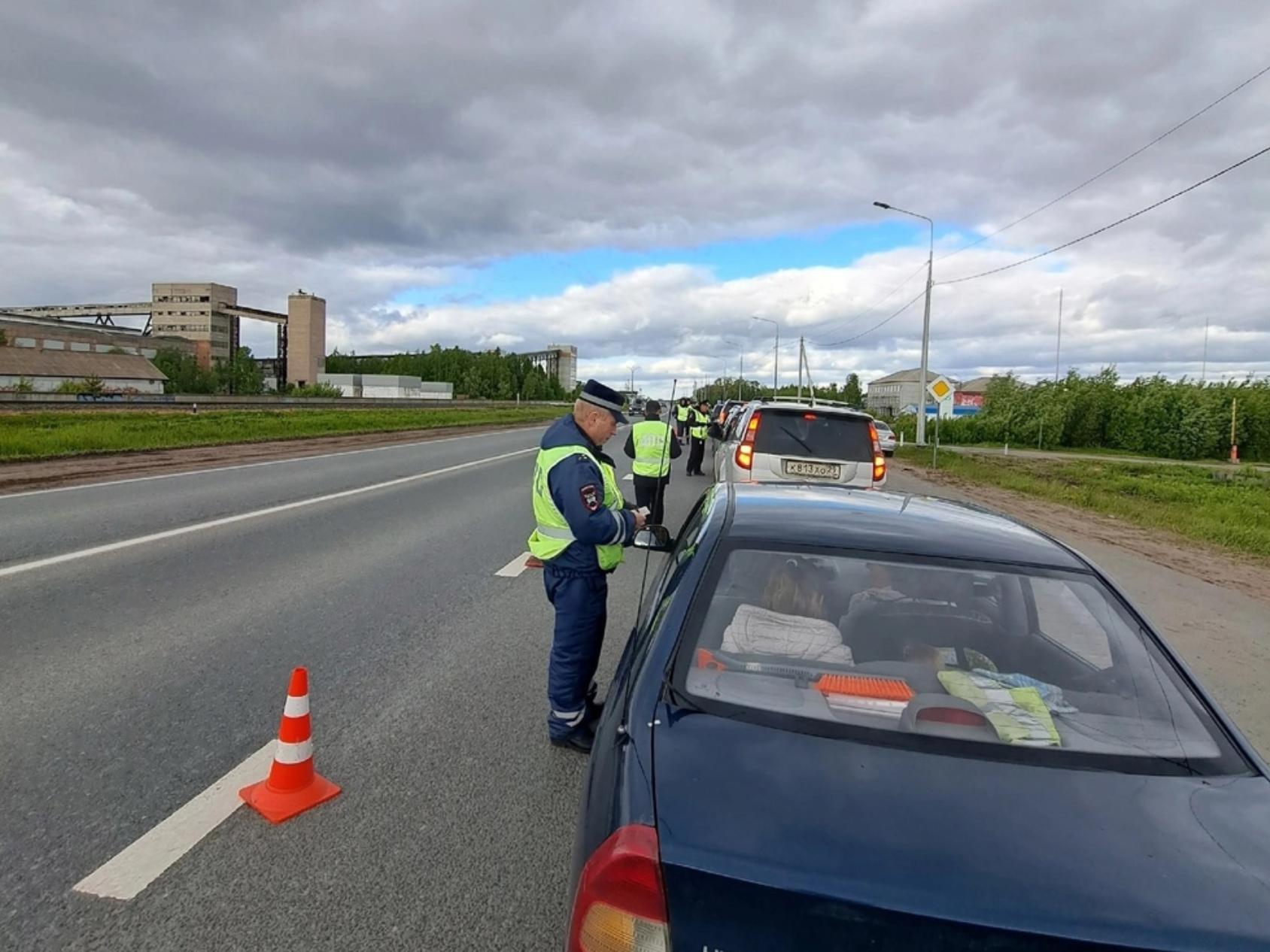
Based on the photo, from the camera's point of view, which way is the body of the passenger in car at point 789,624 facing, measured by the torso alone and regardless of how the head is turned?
away from the camera

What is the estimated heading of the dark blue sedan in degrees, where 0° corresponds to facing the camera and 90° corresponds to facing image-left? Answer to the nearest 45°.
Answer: approximately 180°

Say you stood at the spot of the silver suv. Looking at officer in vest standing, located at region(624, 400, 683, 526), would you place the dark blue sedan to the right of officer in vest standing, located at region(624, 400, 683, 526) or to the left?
left

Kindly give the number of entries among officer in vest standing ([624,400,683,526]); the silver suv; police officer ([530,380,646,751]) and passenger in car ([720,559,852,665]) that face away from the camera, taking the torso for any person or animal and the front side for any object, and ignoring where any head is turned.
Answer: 3

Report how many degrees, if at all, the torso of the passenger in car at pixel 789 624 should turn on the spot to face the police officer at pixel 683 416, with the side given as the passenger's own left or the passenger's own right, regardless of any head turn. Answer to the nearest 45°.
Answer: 0° — they already face them

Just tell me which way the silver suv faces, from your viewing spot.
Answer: facing away from the viewer

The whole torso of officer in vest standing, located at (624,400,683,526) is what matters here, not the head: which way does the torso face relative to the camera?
away from the camera

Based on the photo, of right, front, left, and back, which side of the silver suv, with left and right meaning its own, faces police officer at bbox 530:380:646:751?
back

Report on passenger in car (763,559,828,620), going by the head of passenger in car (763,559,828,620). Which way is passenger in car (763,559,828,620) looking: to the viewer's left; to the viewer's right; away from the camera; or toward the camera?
away from the camera

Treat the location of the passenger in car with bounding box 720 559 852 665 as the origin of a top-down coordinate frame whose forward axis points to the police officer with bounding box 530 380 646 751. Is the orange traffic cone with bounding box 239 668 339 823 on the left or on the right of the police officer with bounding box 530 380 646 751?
left

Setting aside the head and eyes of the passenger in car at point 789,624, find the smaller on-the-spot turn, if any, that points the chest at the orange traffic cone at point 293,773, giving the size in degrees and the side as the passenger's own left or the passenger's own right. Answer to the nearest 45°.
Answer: approximately 90° to the passenger's own left

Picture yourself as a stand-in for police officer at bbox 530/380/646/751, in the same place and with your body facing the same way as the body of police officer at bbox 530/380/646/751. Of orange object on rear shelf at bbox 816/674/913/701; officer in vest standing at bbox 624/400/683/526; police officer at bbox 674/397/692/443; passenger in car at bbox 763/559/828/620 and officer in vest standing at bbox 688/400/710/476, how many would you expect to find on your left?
3

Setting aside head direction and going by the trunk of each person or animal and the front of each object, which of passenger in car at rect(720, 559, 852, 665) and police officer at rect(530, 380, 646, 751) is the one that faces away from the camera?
the passenger in car

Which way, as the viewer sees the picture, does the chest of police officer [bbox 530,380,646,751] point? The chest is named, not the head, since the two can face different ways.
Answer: to the viewer's right
